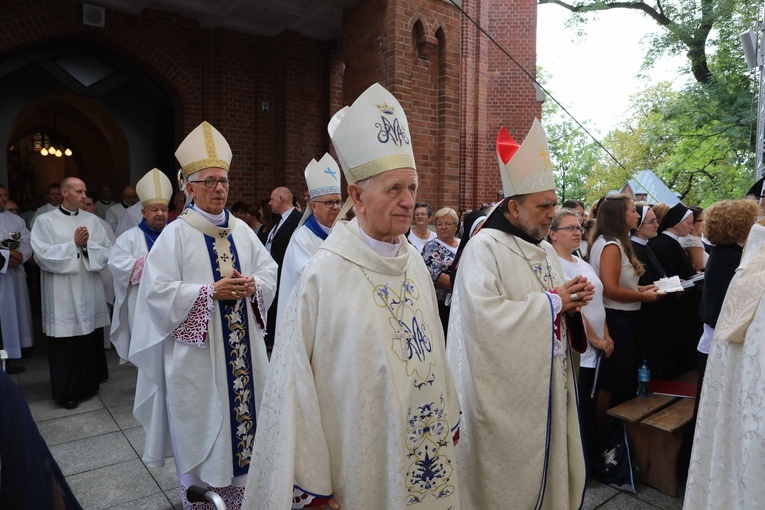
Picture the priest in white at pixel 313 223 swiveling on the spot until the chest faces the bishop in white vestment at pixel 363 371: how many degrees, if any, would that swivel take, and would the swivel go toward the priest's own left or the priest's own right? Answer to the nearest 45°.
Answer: approximately 45° to the priest's own right

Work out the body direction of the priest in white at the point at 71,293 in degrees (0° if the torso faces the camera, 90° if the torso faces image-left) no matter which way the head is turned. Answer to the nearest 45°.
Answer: approximately 315°

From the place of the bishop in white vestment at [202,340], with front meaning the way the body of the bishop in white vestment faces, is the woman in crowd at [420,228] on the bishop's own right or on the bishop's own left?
on the bishop's own left

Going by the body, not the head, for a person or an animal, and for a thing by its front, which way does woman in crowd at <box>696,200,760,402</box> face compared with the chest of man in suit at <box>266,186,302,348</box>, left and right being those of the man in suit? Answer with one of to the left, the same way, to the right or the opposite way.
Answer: the opposite way

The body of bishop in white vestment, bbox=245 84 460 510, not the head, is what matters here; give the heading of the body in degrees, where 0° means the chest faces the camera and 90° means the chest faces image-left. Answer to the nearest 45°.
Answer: approximately 315°
